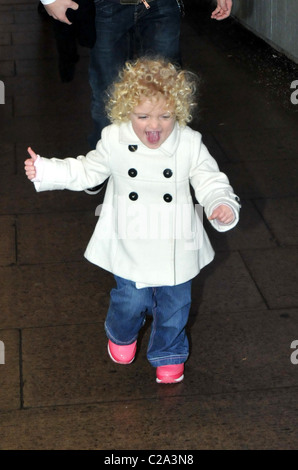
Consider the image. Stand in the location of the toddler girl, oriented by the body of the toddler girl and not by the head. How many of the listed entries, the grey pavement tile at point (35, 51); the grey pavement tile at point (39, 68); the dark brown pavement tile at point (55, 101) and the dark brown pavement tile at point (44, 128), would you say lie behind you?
4

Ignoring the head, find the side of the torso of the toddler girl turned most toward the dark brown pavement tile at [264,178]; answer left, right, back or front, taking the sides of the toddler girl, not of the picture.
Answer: back

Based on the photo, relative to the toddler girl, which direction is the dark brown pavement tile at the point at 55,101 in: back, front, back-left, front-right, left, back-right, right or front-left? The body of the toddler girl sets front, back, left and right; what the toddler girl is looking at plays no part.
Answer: back

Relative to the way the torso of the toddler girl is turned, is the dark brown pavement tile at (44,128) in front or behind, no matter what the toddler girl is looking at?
behind

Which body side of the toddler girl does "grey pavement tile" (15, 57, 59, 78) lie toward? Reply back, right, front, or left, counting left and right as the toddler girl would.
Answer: back

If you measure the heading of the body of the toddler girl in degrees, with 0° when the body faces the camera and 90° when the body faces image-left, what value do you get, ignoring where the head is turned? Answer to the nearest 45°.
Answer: approximately 0°

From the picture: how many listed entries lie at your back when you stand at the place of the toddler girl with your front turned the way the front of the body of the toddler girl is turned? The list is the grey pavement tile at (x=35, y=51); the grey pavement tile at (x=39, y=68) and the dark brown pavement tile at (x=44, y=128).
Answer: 3

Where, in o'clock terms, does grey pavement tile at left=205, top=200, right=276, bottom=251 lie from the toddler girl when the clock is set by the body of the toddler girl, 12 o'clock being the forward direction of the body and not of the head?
The grey pavement tile is roughly at 7 o'clock from the toddler girl.
